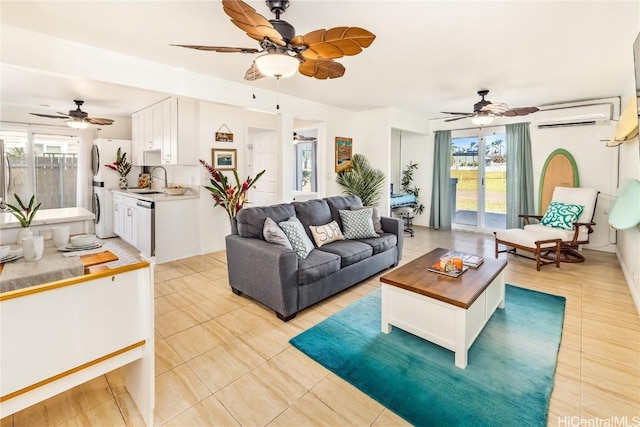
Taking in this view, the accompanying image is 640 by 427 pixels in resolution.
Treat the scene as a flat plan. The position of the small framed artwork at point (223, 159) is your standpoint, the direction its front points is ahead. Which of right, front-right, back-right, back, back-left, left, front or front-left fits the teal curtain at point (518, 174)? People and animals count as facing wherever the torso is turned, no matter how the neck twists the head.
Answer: front-left

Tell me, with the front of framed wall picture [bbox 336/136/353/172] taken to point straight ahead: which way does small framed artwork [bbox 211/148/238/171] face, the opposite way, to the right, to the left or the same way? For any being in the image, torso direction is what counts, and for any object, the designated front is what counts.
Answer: the same way

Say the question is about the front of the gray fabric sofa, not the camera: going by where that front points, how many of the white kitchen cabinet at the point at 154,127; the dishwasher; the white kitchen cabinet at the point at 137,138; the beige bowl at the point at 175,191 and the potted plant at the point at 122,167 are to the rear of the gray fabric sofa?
5

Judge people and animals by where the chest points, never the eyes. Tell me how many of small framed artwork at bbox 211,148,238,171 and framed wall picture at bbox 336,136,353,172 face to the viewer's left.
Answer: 0

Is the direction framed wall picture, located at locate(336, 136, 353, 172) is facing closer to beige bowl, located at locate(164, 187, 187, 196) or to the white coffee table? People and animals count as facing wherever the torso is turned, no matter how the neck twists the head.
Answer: the white coffee table

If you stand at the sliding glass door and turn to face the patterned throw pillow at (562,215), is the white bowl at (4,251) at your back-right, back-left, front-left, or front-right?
front-right

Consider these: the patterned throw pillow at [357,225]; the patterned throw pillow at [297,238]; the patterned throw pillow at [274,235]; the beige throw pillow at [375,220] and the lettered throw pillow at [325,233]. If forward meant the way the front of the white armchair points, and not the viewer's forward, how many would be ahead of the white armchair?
5

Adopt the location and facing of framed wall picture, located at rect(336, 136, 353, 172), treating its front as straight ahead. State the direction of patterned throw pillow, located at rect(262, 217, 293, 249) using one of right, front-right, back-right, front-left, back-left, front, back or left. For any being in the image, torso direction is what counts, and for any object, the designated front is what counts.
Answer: front-right

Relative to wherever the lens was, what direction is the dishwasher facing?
facing the viewer and to the left of the viewer

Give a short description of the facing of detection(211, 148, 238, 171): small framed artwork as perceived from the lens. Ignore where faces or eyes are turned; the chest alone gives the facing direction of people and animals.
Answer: facing the viewer and to the right of the viewer

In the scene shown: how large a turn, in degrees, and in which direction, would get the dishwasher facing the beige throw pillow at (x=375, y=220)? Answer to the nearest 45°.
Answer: approximately 90° to its left

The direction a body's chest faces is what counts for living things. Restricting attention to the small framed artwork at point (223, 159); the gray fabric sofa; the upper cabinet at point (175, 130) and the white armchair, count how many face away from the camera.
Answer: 0

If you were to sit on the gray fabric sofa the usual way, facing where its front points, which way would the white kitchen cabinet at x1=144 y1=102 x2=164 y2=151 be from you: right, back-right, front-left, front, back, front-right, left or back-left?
back

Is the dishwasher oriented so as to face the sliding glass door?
no

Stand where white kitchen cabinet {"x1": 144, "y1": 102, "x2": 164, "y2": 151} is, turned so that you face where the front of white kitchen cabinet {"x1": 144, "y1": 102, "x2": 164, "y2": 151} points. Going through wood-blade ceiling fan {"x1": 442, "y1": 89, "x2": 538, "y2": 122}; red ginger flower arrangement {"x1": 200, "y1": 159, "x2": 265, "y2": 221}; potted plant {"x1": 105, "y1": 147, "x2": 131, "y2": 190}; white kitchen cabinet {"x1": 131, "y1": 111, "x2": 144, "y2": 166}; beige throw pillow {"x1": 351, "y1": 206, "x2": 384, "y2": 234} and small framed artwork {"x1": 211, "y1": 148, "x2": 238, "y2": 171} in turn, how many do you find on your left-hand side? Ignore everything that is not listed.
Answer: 4
